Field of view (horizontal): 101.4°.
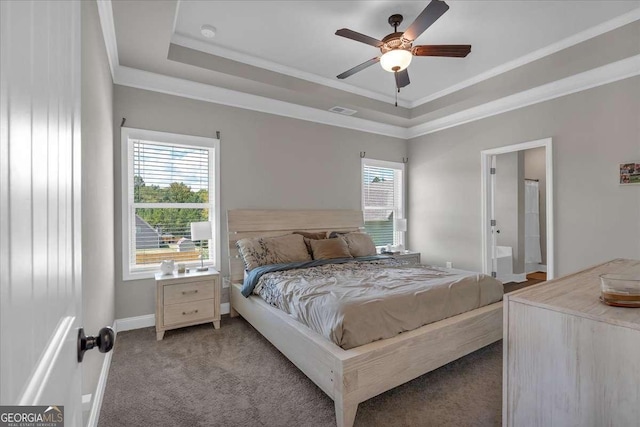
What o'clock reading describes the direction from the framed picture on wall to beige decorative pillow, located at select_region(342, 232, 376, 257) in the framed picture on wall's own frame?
The beige decorative pillow is roughly at 2 o'clock from the framed picture on wall.

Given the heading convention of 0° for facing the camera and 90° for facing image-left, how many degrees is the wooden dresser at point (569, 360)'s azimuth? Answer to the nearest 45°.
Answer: approximately 135°

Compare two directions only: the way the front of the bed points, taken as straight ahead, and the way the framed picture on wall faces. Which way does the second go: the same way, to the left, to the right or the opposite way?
to the right

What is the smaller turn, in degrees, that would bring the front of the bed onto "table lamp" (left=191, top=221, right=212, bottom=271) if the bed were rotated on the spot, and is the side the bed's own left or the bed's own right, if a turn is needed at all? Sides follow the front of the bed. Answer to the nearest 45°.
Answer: approximately 180°

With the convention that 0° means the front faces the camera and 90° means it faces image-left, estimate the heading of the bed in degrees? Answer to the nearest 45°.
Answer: approximately 315°

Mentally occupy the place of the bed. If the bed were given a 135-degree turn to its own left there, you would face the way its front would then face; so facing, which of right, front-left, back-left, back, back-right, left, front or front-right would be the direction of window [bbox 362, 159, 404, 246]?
front

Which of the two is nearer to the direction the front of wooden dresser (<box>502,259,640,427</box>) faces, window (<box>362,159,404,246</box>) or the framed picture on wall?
the window
